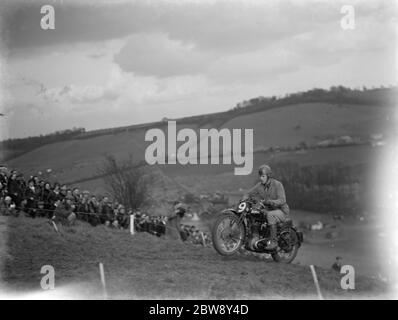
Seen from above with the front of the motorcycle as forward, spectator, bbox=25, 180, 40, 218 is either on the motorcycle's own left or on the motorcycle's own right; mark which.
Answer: on the motorcycle's own right

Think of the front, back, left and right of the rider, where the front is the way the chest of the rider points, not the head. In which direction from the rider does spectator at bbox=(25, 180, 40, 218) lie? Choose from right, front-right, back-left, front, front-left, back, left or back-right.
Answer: front-right

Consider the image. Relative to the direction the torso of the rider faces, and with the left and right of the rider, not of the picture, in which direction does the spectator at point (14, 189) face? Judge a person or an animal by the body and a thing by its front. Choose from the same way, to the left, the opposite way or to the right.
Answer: to the left

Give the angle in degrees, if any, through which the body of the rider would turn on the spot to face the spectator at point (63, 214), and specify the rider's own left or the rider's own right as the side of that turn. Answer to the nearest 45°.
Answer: approximately 45° to the rider's own right

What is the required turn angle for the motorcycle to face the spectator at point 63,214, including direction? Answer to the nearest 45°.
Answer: approximately 45° to its right

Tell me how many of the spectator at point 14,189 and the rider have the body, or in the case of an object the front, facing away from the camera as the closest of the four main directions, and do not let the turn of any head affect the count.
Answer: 0

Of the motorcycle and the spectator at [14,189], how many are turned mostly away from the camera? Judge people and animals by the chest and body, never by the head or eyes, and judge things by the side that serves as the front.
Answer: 0

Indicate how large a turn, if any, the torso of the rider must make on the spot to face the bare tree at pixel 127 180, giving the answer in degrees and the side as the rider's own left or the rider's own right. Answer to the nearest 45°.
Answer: approximately 45° to the rider's own right

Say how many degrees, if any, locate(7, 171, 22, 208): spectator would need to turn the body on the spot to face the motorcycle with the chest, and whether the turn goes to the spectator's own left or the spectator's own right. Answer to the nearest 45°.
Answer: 0° — they already face it

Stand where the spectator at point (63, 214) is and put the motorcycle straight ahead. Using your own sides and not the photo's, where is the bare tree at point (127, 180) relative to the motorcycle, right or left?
left

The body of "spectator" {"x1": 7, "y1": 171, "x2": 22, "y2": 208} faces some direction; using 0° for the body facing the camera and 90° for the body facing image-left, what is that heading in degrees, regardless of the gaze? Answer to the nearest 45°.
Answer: approximately 315°
